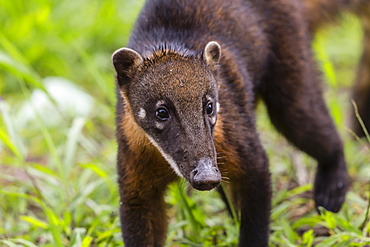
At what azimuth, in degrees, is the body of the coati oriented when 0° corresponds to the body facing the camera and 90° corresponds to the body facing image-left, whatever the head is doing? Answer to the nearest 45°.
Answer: approximately 45°
